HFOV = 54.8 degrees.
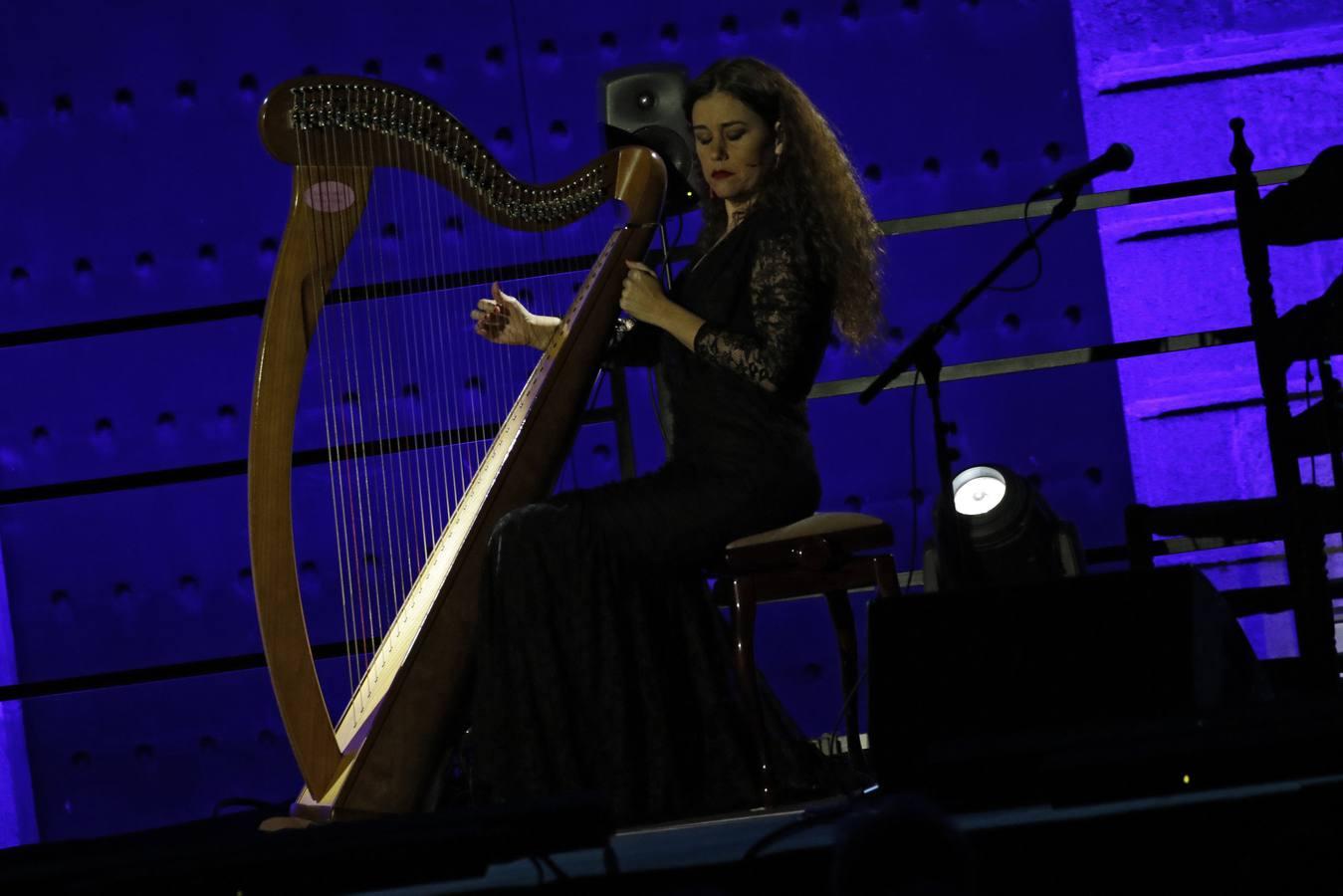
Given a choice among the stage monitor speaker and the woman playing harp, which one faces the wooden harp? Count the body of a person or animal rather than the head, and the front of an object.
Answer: the woman playing harp

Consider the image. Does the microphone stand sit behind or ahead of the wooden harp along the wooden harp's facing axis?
behind

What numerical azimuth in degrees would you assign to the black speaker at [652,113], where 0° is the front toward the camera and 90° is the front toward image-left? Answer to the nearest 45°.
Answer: approximately 0°

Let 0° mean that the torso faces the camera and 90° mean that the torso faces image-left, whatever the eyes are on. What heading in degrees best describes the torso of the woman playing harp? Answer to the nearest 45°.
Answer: approximately 90°

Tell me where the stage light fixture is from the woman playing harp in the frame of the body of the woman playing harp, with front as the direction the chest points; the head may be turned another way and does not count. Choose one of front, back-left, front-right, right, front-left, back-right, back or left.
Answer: back-right

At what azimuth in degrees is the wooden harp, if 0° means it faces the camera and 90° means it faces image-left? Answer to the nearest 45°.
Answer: approximately 90°
